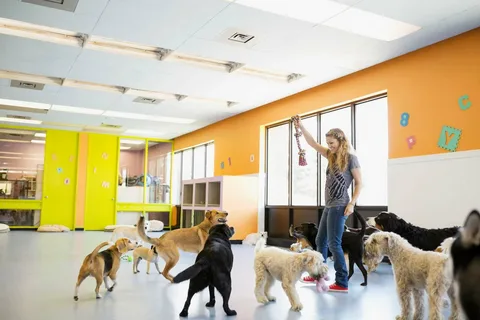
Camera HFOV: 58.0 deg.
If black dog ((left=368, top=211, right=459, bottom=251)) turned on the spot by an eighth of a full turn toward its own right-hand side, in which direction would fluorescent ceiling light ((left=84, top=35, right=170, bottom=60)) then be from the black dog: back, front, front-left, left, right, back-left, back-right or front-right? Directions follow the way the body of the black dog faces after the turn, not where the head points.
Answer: front-left

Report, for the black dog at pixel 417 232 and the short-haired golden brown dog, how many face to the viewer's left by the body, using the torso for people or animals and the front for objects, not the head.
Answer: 1

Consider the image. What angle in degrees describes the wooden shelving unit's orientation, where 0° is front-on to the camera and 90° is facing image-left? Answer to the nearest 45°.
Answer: approximately 45°

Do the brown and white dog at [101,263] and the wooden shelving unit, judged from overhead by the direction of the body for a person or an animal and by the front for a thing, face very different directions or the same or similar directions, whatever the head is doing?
very different directions

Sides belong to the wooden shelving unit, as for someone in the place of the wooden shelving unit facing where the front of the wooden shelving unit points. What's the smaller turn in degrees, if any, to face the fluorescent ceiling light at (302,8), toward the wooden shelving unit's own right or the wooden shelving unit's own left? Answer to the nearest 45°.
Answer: approximately 45° to the wooden shelving unit's own left

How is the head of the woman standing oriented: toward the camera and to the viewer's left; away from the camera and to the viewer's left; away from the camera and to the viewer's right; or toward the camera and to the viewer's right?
toward the camera and to the viewer's left

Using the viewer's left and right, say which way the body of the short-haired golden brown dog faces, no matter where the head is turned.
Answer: facing to the right of the viewer

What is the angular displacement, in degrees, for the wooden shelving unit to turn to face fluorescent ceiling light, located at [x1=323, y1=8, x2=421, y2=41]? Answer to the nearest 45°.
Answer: approximately 45° to its left

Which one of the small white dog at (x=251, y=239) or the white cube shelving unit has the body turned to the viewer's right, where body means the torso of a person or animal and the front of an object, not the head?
the small white dog

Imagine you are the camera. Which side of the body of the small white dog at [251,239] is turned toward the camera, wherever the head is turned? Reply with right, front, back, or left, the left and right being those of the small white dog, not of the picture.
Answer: right

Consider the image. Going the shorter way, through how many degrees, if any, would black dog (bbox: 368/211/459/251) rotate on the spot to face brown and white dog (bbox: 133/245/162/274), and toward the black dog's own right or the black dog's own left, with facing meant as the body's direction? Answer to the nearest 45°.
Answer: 0° — it already faces it

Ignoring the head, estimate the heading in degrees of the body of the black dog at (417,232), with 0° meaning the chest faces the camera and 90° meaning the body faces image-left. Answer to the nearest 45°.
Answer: approximately 90°

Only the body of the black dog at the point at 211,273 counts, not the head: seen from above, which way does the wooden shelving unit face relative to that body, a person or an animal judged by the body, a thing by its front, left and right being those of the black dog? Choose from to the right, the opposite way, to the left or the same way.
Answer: the opposite way
